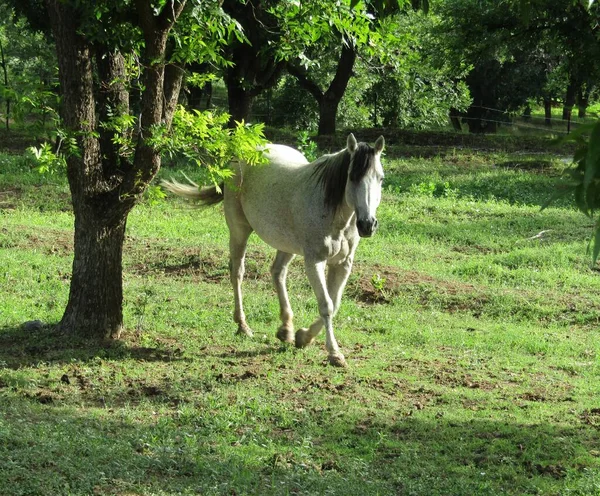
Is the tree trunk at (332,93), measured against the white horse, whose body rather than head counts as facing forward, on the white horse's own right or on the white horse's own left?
on the white horse's own left

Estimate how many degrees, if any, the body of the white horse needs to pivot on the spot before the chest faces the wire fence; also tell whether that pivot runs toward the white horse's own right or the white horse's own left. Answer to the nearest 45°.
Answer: approximately 135° to the white horse's own left

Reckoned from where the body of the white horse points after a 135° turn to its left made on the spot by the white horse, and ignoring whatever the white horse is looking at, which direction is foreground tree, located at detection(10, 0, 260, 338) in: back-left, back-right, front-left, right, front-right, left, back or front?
left

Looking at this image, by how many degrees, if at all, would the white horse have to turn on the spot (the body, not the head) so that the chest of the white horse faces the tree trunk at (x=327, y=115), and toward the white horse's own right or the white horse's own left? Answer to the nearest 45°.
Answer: approximately 135° to the white horse's own left

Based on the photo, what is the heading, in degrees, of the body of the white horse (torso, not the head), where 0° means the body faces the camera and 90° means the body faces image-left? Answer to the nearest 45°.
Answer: approximately 315°

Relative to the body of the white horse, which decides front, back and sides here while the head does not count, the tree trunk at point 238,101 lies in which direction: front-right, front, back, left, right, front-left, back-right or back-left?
back-left
